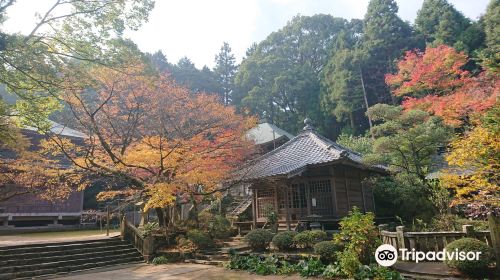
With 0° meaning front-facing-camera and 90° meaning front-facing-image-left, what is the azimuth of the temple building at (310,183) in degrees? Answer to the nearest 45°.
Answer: approximately 45°

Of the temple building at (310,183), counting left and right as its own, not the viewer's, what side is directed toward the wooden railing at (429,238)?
left

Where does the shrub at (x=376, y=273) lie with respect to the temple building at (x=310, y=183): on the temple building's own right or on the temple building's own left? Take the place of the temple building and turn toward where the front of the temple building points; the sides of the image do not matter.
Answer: on the temple building's own left

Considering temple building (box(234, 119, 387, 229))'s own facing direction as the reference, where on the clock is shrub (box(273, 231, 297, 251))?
The shrub is roughly at 11 o'clock from the temple building.

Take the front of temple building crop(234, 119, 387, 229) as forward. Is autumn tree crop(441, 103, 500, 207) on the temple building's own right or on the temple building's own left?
on the temple building's own left

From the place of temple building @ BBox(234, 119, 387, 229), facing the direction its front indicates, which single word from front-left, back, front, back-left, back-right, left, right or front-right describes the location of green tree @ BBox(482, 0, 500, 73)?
back

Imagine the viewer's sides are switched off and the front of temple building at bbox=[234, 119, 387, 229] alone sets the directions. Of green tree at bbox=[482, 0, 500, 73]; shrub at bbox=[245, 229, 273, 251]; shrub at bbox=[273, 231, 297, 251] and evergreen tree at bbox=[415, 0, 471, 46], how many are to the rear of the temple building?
2

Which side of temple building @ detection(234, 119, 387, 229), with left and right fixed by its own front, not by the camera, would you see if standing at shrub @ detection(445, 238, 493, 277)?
left

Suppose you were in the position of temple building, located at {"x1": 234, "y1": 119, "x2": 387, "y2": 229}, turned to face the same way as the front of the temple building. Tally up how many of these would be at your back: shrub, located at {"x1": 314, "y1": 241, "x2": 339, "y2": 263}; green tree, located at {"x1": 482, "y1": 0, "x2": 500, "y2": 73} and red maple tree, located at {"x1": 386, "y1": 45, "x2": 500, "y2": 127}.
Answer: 2

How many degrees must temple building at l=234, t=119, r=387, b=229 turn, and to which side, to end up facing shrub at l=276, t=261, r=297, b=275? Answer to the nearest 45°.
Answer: approximately 45° to its left
